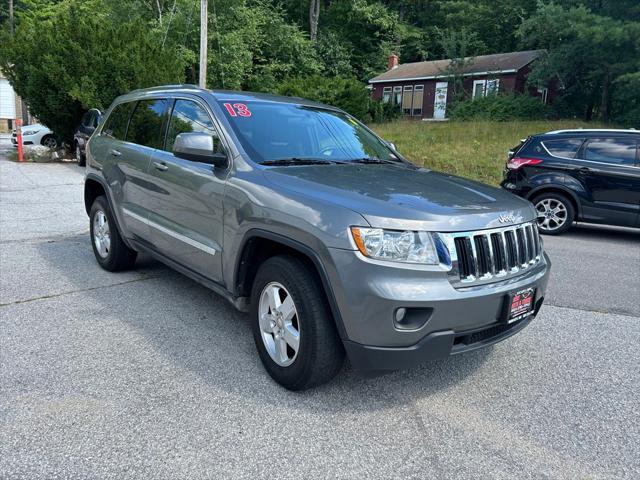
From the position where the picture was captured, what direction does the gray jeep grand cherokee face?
facing the viewer and to the right of the viewer

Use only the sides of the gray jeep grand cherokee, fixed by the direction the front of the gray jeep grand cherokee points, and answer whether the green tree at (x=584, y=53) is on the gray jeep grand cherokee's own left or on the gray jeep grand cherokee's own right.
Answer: on the gray jeep grand cherokee's own left

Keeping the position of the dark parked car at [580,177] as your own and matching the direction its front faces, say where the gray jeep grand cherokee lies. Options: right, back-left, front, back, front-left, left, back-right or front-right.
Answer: right

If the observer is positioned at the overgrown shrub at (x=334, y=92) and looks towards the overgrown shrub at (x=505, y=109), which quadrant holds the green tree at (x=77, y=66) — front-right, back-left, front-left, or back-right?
back-right

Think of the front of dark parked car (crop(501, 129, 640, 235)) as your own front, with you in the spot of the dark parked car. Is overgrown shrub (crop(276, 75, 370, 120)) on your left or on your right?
on your left

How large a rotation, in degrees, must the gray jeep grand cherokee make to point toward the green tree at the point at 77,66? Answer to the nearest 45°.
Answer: approximately 180°

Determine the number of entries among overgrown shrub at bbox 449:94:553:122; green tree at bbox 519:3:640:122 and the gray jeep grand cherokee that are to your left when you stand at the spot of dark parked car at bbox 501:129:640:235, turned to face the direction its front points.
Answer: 2

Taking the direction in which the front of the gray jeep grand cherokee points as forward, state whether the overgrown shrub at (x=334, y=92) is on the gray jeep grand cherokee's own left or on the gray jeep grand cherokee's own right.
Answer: on the gray jeep grand cherokee's own left

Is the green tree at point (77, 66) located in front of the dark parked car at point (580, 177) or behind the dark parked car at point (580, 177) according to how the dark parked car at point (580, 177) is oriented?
behind

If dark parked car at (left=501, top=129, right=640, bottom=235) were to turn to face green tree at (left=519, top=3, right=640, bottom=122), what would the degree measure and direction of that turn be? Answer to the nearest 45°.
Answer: approximately 90° to its left

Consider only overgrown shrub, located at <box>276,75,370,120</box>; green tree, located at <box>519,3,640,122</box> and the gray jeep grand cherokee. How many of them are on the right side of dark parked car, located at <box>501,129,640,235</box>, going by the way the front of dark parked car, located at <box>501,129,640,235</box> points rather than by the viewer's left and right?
1

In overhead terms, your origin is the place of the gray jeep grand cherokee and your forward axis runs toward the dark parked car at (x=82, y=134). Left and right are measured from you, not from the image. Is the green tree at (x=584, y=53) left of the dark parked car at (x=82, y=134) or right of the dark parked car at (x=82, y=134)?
right

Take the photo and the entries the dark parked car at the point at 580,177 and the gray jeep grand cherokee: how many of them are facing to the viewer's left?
0

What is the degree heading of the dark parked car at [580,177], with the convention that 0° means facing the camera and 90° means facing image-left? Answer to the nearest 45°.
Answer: approximately 270°
